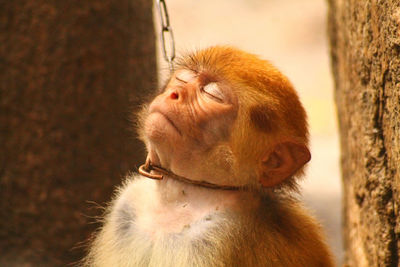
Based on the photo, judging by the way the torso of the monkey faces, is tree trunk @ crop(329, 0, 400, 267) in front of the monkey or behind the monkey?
behind

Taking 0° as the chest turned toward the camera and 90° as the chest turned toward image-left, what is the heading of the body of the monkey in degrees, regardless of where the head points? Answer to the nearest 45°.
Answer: approximately 45°

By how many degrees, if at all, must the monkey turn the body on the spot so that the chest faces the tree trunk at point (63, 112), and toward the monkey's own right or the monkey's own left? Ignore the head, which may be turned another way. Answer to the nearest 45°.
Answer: approximately 90° to the monkey's own right

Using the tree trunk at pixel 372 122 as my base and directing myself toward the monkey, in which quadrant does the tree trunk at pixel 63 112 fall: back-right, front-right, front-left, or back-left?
front-right
